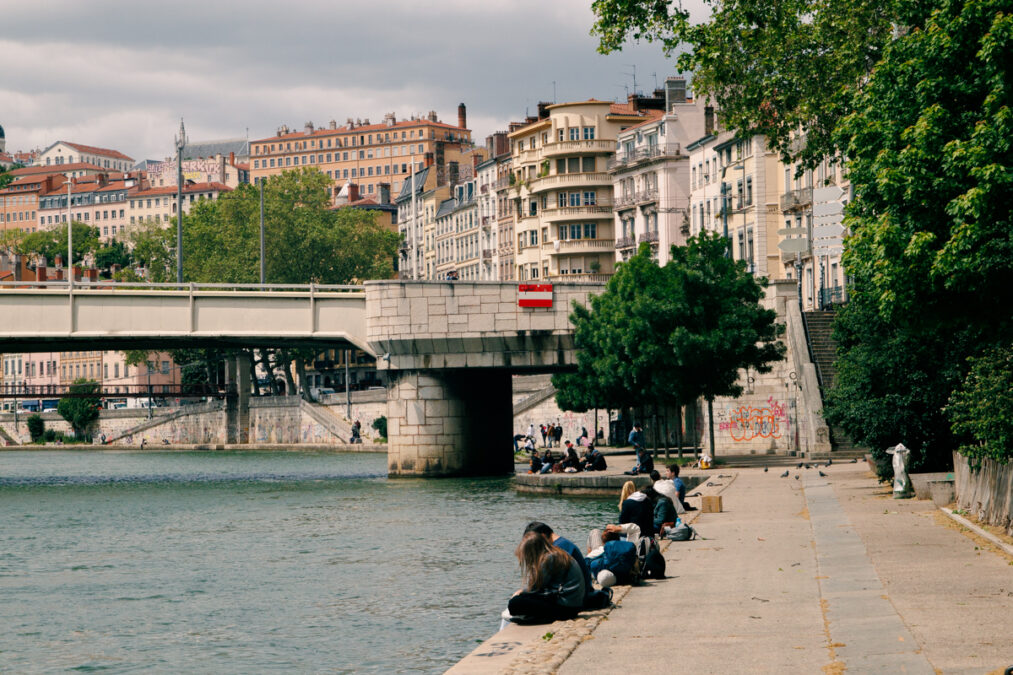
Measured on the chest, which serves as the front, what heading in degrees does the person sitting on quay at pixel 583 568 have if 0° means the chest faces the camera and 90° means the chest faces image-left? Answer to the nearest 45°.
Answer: approximately 90°

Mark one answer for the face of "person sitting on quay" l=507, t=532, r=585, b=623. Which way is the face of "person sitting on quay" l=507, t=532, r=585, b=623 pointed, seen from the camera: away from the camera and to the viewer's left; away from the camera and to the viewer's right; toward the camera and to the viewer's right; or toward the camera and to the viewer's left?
away from the camera and to the viewer's left

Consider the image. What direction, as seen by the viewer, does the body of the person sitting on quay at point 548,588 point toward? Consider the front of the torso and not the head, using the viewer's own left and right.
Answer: facing to the left of the viewer

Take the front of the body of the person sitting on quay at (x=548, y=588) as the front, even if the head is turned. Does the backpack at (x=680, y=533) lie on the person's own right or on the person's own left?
on the person's own right

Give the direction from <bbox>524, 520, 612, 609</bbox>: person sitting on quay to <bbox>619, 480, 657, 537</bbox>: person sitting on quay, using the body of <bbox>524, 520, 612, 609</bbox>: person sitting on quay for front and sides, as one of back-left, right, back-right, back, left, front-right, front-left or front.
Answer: right

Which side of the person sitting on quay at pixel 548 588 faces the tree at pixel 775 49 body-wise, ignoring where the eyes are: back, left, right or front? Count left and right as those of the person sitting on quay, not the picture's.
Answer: right

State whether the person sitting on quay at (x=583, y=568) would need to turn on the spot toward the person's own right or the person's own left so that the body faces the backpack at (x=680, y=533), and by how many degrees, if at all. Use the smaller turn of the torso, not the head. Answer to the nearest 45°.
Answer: approximately 90° to the person's own right

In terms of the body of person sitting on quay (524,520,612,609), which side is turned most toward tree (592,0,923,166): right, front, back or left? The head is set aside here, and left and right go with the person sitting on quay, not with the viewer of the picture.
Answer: right
